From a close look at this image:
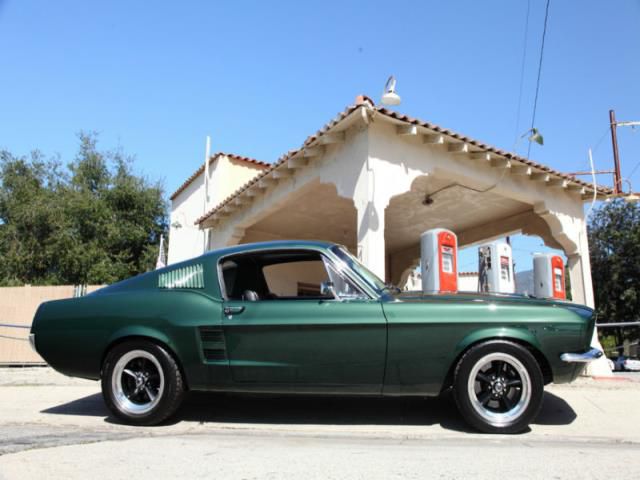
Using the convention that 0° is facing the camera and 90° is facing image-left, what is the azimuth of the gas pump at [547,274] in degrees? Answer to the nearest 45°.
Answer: approximately 315°

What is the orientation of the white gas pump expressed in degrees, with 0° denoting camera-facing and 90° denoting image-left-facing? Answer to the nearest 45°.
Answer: approximately 315°

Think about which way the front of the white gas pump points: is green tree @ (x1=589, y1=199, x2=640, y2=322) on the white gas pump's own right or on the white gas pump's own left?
on the white gas pump's own left

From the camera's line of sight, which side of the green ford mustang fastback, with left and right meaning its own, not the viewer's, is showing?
right

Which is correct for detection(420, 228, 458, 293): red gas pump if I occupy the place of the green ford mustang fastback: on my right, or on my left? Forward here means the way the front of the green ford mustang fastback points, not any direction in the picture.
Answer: on my left
